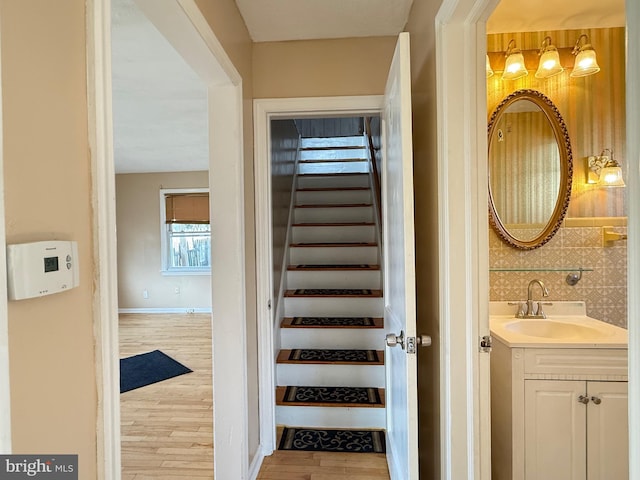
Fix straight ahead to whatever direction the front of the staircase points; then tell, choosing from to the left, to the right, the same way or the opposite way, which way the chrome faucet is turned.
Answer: the same way

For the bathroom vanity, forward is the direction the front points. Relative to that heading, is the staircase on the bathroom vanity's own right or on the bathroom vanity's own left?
on the bathroom vanity's own right

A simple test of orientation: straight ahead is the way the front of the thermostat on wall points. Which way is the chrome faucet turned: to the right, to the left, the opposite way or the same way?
to the right

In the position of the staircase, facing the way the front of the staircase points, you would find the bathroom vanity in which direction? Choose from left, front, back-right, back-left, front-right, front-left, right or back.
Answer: front-left

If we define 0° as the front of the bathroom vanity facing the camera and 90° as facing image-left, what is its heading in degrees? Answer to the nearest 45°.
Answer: approximately 0°

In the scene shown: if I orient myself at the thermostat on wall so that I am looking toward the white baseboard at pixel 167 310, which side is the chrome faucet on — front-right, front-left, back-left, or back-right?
front-right

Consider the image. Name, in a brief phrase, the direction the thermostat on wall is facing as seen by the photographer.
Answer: facing the viewer and to the right of the viewer

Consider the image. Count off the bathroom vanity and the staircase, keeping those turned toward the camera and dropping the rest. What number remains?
2

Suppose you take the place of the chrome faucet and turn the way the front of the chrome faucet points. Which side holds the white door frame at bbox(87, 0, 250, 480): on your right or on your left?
on your right

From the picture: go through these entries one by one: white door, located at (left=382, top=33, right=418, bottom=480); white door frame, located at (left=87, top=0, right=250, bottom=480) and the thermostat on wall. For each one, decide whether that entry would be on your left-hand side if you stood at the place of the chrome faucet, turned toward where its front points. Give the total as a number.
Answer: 0

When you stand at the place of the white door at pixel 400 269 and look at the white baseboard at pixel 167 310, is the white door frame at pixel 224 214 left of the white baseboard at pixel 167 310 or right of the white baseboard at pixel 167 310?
left

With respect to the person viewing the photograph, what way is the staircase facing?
facing the viewer

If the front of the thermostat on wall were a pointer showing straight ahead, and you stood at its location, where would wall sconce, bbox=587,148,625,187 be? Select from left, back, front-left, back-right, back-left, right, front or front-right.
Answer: front-left
